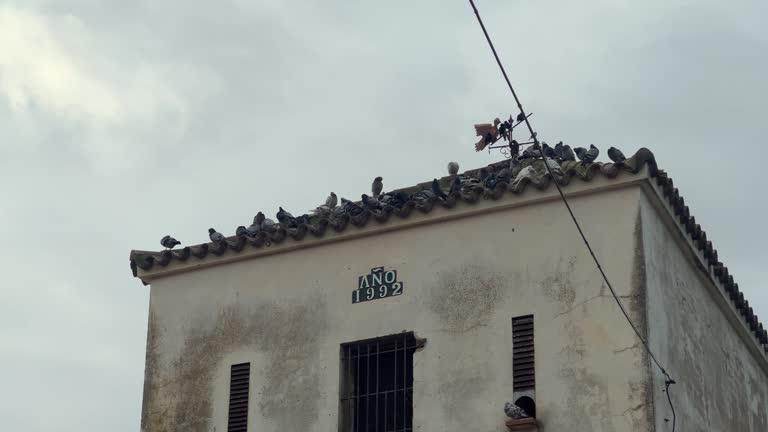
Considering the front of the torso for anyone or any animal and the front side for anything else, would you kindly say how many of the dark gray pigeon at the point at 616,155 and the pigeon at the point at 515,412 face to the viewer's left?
2

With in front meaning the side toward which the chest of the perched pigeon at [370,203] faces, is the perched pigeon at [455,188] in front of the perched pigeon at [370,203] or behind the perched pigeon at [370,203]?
behind

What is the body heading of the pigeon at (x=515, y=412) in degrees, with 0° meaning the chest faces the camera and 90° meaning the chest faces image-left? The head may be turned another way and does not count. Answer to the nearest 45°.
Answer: approximately 90°

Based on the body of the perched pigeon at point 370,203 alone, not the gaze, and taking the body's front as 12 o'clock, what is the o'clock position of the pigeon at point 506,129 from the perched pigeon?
The pigeon is roughly at 5 o'clock from the perched pigeon.

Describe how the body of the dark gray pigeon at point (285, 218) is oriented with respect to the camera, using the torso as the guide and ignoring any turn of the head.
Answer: to the viewer's left

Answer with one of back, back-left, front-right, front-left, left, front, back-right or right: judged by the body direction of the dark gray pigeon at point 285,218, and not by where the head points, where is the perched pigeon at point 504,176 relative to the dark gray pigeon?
back-left

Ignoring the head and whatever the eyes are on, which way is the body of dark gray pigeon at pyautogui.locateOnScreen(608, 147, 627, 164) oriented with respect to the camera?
to the viewer's left

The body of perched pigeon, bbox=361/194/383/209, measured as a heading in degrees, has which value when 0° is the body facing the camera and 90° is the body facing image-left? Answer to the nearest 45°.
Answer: approximately 90°

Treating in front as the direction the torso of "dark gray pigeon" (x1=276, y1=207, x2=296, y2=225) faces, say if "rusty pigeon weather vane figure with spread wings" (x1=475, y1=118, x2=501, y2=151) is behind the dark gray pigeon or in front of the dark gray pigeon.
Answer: behind
